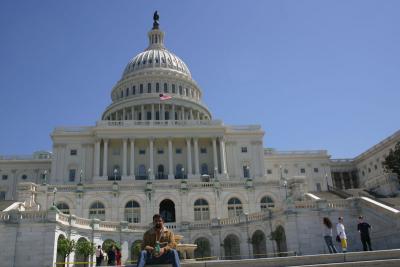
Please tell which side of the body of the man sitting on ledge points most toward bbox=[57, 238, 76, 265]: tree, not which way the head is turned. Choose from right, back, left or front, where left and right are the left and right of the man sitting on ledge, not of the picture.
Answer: back

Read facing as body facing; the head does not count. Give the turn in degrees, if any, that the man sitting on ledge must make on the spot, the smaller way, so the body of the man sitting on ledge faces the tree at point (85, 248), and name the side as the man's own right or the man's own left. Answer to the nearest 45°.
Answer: approximately 180°

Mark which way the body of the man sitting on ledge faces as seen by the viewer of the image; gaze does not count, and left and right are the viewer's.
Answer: facing the viewer
